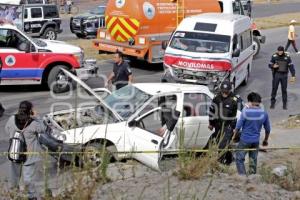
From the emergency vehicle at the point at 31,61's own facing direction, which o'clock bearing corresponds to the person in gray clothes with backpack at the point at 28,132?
The person in gray clothes with backpack is roughly at 3 o'clock from the emergency vehicle.

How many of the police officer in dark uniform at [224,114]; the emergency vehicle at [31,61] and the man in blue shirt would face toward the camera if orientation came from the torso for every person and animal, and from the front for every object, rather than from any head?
1

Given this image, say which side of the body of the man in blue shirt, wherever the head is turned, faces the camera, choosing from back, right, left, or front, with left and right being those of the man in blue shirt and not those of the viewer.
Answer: back

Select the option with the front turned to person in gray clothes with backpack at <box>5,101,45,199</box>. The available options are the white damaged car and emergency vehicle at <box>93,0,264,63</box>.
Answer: the white damaged car

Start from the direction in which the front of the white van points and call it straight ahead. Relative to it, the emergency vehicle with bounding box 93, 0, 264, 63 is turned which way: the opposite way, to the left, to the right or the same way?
the opposite way

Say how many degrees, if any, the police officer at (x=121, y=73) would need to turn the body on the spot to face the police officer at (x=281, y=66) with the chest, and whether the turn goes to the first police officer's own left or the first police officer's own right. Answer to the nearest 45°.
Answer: approximately 135° to the first police officer's own left

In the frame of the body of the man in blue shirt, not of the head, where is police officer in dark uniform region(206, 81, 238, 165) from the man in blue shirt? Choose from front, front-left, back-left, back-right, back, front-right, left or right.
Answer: front-left

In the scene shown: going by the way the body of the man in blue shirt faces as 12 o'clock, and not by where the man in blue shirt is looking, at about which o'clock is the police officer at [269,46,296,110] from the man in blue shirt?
The police officer is roughly at 12 o'clock from the man in blue shirt.

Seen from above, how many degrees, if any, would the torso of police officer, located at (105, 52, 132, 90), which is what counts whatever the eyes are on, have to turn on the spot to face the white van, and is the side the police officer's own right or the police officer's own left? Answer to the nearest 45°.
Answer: approximately 180°
